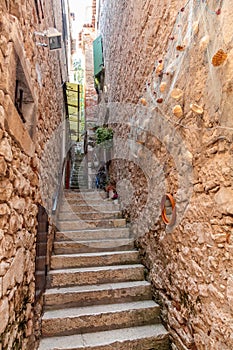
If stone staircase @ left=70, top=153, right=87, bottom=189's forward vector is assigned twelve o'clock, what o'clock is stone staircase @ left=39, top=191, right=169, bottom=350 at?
stone staircase @ left=39, top=191, right=169, bottom=350 is roughly at 12 o'clock from stone staircase @ left=70, top=153, right=87, bottom=189.

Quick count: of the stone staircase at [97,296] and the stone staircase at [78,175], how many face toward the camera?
2

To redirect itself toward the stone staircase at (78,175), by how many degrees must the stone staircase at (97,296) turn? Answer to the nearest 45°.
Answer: approximately 180°

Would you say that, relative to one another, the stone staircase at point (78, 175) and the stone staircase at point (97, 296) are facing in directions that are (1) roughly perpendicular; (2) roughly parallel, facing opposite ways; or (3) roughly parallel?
roughly parallel

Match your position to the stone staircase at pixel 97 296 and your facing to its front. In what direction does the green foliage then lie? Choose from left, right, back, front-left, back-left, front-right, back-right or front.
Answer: back

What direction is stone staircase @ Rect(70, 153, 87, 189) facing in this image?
toward the camera
